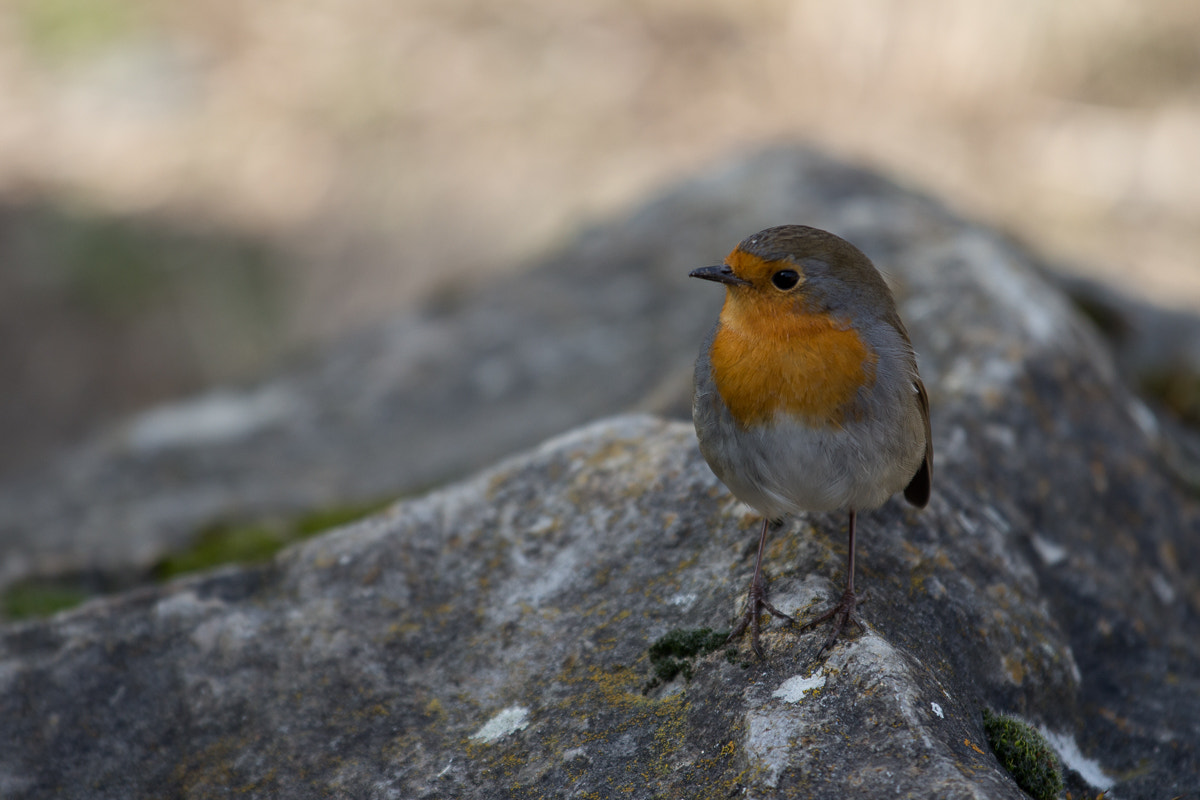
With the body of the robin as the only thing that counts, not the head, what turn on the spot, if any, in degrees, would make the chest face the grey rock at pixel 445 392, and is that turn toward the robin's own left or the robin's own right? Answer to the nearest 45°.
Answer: approximately 90° to the robin's own right

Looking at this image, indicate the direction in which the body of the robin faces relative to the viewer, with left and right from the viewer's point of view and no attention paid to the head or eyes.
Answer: facing the viewer and to the left of the viewer
